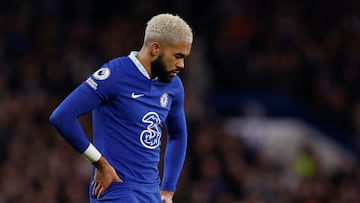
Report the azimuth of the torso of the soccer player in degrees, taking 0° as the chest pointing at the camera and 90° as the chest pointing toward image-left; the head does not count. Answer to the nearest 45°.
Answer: approximately 315°
